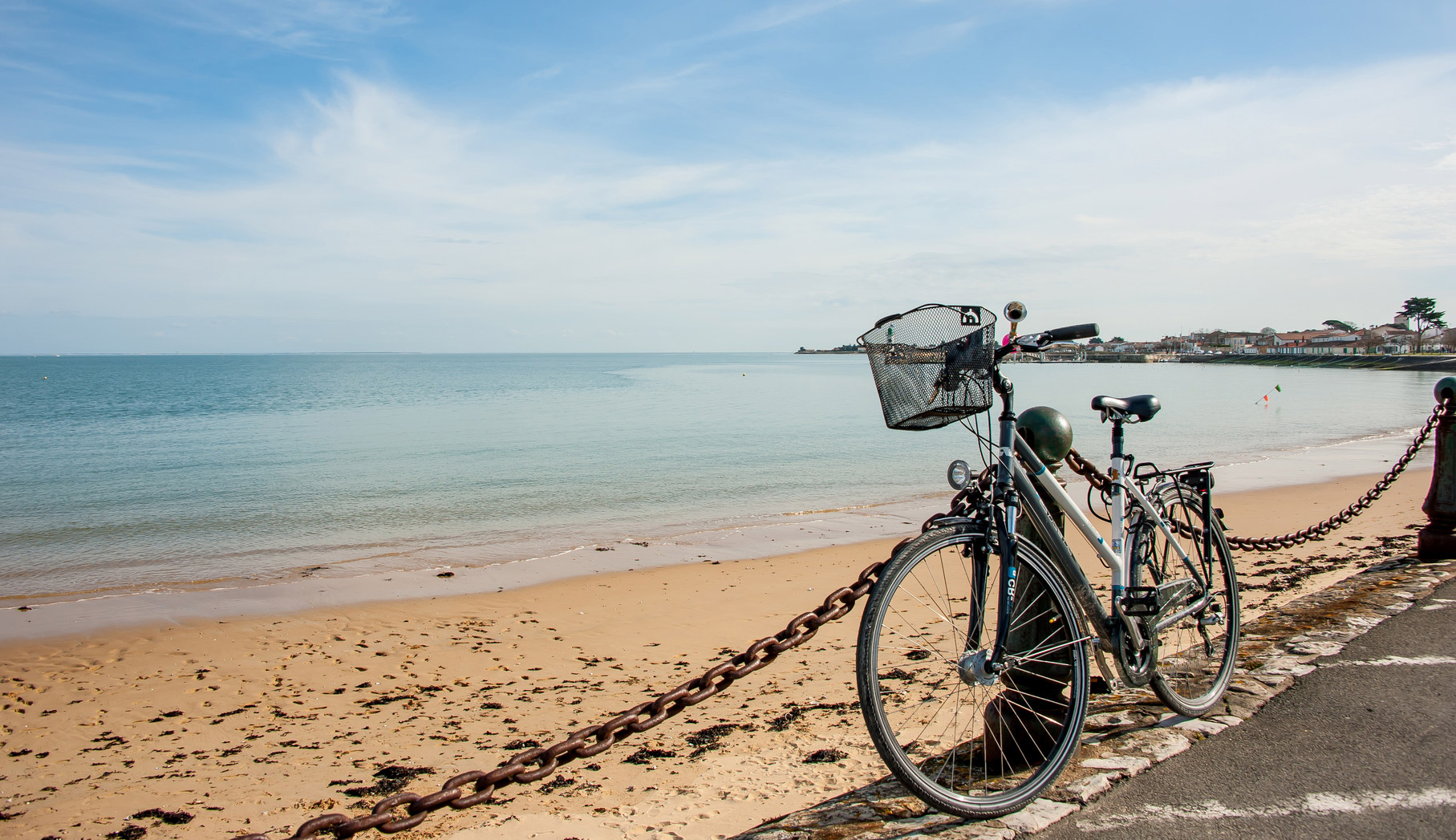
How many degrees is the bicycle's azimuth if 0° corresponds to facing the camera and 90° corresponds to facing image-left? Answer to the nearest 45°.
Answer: approximately 45°

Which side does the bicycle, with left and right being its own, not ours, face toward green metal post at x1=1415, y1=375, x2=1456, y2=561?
back

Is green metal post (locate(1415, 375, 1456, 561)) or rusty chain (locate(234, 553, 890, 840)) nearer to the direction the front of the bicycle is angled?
the rusty chain

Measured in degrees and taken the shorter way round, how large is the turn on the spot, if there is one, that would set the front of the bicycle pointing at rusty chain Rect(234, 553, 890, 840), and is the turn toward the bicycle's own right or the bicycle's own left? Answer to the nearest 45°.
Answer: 0° — it already faces it

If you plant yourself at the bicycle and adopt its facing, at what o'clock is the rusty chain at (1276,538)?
The rusty chain is roughly at 5 o'clock from the bicycle.
